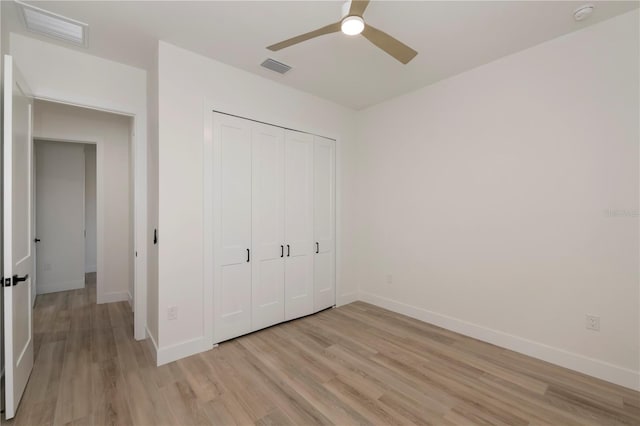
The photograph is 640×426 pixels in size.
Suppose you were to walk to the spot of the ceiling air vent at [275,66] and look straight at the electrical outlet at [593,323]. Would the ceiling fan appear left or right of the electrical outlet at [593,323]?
right

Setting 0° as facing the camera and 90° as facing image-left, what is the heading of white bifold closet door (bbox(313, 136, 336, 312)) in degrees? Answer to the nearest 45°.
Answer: approximately 315°

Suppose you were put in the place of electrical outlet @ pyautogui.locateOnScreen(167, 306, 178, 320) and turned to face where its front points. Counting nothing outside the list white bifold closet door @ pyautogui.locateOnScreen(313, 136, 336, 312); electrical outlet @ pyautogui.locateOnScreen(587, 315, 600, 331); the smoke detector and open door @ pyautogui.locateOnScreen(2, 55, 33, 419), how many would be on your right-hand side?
1

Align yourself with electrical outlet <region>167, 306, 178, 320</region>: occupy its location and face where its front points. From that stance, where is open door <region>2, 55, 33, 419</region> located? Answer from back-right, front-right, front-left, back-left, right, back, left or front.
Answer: right

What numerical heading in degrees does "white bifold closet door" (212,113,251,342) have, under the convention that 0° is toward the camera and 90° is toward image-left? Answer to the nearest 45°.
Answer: approximately 315°

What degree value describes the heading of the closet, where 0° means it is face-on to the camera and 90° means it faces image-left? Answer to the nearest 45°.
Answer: approximately 315°

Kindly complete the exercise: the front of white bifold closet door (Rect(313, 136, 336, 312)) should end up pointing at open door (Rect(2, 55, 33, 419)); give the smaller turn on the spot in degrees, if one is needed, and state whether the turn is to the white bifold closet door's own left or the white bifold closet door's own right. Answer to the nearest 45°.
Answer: approximately 90° to the white bifold closet door's own right
